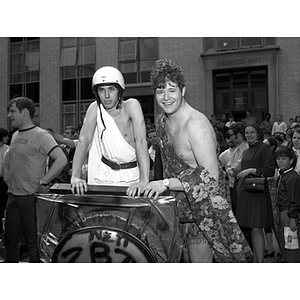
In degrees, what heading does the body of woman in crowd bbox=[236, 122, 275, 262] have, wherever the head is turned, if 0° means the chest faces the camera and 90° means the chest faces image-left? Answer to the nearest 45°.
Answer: approximately 45°

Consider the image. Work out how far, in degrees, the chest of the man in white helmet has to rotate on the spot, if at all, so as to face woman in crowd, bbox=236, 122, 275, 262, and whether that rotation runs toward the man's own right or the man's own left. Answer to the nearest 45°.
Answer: approximately 135° to the man's own left

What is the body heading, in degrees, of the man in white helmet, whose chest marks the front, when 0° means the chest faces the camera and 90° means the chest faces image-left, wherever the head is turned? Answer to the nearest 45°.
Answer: approximately 0°
